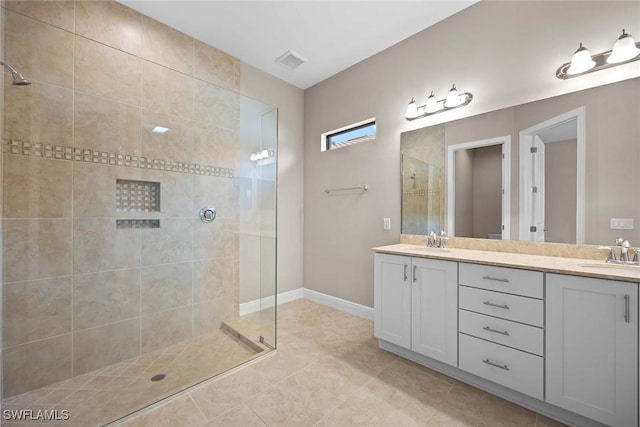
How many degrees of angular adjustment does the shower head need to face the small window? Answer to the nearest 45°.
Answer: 0° — it already faces it

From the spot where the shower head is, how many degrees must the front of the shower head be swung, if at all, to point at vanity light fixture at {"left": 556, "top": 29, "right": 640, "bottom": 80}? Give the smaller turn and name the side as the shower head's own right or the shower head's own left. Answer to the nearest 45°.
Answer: approximately 45° to the shower head's own right

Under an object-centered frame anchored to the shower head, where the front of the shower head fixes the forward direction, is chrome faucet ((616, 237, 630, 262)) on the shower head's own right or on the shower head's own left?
on the shower head's own right

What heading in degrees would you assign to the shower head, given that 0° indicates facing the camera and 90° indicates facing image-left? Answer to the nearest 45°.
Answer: approximately 270°

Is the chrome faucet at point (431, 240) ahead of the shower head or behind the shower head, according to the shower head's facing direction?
ahead

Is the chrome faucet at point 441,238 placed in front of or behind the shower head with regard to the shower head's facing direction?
in front

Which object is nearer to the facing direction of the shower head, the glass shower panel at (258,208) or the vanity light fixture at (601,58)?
the glass shower panel

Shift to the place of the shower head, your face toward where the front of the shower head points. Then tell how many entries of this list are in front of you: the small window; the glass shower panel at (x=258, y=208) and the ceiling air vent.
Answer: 3

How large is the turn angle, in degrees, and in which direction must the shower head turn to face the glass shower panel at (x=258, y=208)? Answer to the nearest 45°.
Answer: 0° — it already faces it
